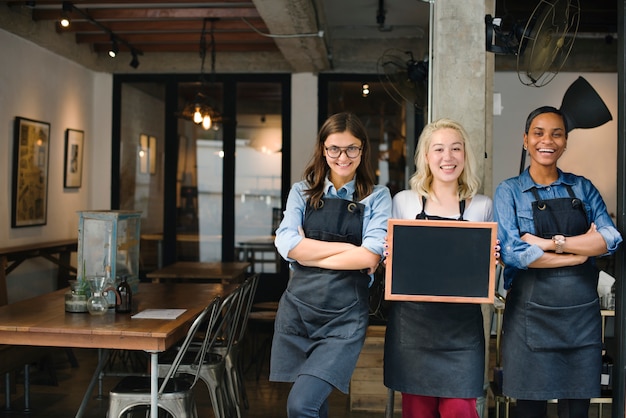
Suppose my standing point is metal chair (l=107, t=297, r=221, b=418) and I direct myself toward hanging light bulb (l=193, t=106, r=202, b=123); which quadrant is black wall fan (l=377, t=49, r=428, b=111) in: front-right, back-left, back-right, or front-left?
front-right

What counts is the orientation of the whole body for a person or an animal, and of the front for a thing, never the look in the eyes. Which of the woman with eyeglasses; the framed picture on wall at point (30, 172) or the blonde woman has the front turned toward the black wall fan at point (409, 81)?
the framed picture on wall

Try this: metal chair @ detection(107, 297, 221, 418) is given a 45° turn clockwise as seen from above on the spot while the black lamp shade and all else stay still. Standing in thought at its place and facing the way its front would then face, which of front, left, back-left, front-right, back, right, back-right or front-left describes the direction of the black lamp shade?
back-right

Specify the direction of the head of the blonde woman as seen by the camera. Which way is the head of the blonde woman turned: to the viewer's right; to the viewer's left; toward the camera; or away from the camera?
toward the camera

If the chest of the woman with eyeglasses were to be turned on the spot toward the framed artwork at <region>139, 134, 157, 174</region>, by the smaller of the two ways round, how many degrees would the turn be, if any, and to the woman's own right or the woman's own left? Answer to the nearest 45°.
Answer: approximately 180°

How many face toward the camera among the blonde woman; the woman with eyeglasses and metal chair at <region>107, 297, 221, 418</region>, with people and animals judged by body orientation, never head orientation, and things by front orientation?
2

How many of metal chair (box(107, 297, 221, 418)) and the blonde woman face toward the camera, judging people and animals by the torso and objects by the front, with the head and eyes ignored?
1

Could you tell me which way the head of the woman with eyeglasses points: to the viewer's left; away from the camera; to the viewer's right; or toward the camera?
toward the camera

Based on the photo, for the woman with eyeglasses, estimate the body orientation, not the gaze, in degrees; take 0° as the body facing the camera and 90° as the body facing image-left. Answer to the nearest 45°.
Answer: approximately 0°

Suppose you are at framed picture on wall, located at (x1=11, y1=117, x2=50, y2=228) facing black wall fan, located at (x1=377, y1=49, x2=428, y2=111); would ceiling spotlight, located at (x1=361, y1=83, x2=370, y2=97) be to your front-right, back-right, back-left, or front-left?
front-left

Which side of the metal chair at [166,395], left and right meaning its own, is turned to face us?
left

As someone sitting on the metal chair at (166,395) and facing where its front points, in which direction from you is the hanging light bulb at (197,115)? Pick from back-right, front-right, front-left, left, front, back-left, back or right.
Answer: right

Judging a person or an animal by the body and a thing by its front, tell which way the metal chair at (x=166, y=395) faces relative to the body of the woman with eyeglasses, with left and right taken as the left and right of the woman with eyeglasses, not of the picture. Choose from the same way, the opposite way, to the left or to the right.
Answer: to the right

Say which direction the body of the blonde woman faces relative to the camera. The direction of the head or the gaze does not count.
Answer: toward the camera

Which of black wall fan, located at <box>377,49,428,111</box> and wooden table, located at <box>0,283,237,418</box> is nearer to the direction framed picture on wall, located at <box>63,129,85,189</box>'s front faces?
the black wall fan

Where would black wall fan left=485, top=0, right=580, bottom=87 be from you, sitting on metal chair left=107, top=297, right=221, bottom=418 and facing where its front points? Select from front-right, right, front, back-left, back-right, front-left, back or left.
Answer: back

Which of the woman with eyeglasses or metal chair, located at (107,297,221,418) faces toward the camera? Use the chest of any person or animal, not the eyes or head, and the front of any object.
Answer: the woman with eyeglasses
